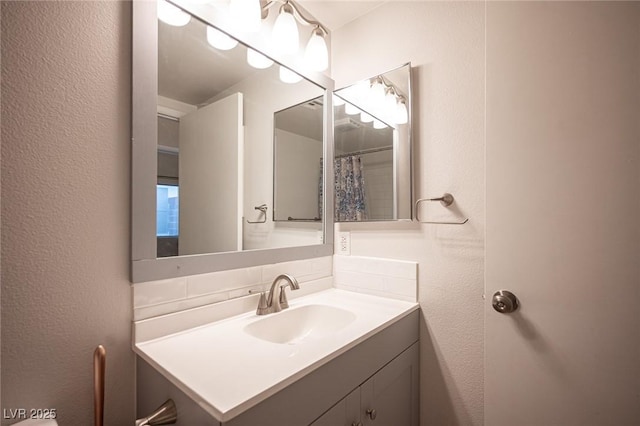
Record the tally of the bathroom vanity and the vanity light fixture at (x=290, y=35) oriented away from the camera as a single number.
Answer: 0

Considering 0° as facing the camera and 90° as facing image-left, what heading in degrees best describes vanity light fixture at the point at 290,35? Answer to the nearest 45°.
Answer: approximately 315°

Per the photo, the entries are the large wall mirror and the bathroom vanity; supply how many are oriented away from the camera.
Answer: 0

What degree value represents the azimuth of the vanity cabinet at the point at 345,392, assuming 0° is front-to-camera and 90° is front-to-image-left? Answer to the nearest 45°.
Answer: approximately 315°

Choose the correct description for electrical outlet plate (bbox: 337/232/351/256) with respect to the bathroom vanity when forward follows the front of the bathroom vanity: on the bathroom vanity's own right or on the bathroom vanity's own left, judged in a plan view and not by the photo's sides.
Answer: on the bathroom vanity's own left

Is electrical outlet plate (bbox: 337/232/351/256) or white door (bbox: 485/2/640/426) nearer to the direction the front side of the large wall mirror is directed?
the white door

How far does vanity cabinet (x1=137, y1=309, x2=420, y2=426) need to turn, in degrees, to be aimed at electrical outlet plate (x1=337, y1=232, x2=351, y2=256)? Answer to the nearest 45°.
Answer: approximately 135° to its left
